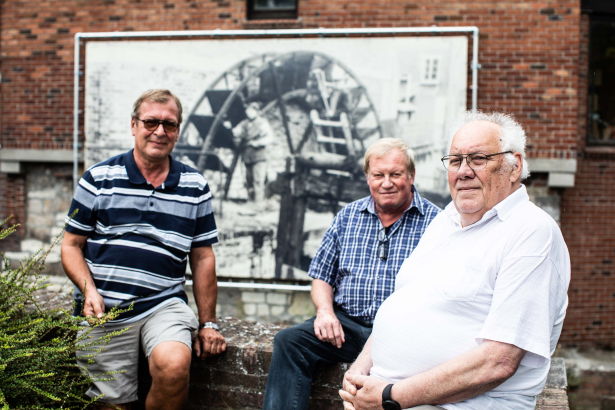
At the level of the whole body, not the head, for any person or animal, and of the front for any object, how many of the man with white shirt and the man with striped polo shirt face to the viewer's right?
0

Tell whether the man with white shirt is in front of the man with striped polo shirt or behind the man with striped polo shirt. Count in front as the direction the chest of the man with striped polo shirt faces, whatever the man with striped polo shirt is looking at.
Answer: in front

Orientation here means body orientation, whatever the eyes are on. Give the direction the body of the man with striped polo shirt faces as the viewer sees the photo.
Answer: toward the camera

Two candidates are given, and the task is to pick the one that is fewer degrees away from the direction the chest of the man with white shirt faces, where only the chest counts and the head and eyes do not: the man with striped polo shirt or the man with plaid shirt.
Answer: the man with striped polo shirt

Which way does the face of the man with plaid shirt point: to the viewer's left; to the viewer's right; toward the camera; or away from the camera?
toward the camera

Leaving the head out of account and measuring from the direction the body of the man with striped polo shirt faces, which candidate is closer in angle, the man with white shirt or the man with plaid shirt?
the man with white shirt

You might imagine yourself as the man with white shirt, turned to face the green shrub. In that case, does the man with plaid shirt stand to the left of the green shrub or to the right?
right

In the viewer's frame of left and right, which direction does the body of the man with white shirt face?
facing the viewer and to the left of the viewer

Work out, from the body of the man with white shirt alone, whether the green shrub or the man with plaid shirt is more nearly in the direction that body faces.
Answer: the green shrub

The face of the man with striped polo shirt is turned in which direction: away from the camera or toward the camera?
toward the camera

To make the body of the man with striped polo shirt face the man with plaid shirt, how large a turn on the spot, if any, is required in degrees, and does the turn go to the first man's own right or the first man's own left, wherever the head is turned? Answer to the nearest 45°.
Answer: approximately 90° to the first man's own left

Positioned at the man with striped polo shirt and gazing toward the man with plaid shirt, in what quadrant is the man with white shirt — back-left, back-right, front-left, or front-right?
front-right
